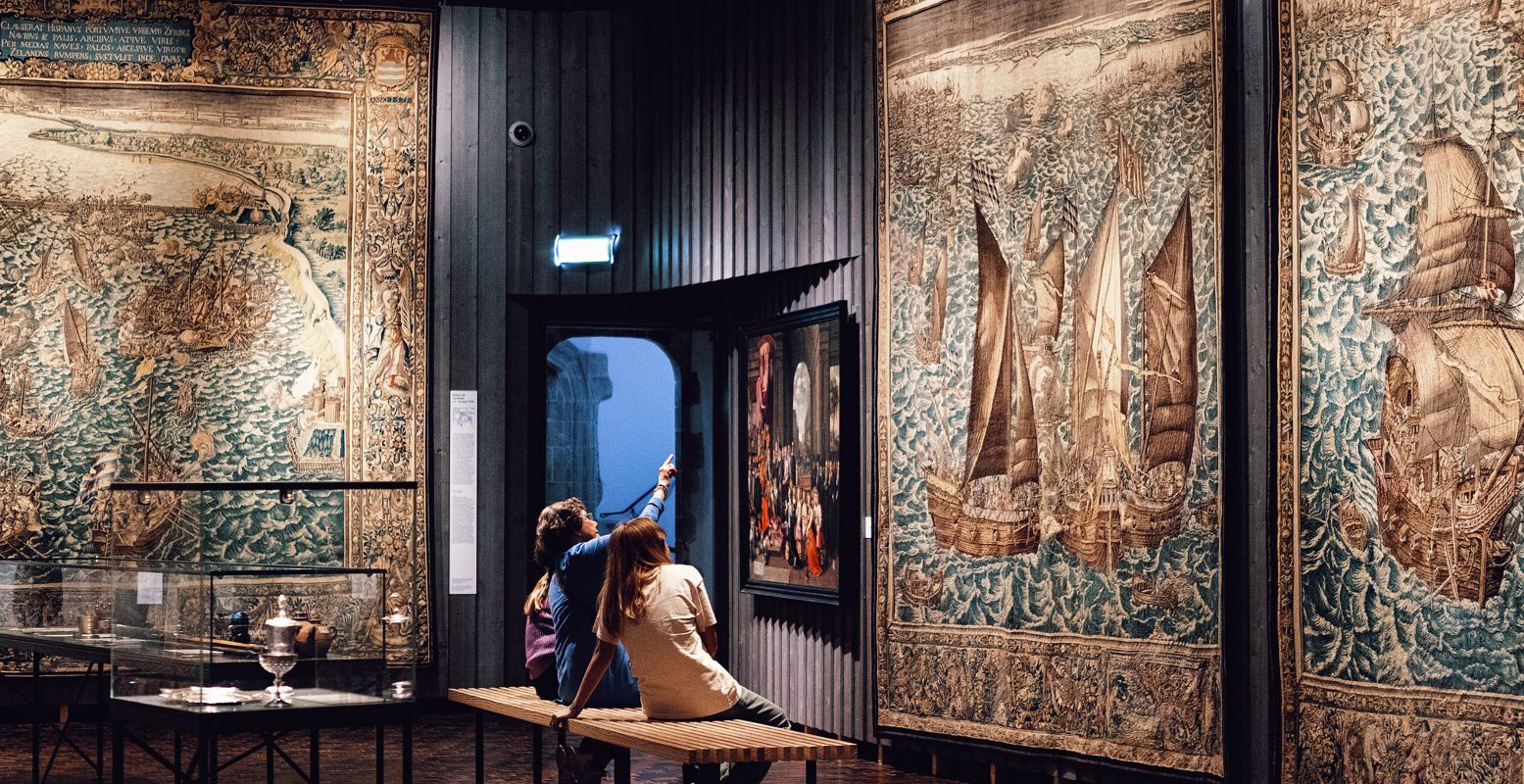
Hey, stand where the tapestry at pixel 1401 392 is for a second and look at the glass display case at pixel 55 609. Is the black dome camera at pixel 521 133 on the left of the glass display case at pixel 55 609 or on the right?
right

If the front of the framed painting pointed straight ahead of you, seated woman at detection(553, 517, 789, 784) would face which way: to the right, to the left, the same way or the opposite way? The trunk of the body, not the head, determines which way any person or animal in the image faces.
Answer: the opposite way

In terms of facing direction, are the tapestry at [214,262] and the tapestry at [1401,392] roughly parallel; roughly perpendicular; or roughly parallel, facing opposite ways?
roughly perpendicular

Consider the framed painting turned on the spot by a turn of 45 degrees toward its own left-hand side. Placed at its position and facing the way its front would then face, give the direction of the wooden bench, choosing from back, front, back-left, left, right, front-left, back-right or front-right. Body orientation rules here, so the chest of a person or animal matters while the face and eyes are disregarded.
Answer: front

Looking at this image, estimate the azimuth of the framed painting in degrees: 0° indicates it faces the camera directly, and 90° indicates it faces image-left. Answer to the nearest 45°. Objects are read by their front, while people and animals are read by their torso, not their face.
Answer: approximately 45°

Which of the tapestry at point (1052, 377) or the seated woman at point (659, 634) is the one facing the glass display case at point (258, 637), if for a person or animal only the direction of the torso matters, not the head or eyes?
the tapestry

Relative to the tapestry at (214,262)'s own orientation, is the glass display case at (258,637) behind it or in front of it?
in front

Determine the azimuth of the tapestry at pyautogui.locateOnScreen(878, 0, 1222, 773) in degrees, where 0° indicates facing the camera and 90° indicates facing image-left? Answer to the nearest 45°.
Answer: approximately 45°

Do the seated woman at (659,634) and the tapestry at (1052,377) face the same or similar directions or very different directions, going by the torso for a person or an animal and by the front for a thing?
very different directions

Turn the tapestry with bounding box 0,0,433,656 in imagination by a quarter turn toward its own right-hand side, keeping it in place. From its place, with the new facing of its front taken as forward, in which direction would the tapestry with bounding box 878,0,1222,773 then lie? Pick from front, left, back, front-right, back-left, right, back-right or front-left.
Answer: back-left

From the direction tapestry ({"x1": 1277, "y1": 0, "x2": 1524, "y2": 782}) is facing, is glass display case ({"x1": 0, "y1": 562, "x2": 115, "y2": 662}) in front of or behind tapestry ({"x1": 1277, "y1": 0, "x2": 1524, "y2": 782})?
in front

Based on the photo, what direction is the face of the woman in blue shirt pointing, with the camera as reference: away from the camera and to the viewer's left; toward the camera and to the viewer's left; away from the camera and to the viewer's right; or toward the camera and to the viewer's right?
away from the camera and to the viewer's right

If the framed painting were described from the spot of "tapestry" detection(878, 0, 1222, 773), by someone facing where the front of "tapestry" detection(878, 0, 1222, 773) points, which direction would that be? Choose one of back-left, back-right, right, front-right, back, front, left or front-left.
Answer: right

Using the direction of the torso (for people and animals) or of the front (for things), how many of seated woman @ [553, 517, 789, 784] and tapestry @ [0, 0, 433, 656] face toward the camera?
1
